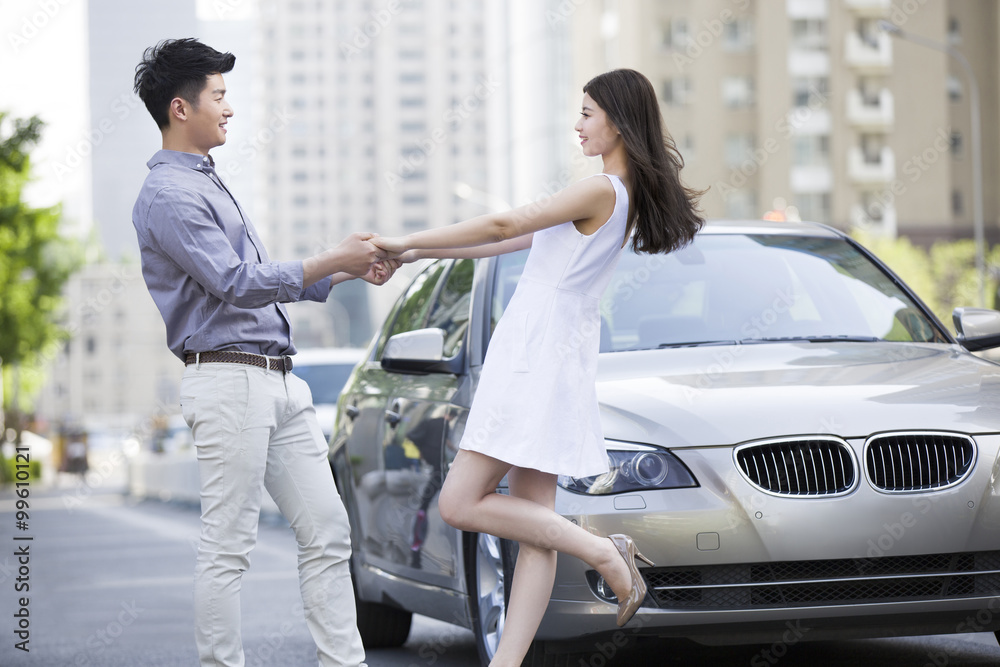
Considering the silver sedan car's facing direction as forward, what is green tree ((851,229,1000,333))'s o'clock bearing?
The green tree is roughly at 8 o'clock from the silver sedan car.

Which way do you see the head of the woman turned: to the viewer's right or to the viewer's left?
to the viewer's left

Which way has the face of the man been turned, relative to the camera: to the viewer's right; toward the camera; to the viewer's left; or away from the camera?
to the viewer's right

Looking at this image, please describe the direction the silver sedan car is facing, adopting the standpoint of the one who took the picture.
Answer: facing the viewer and to the right of the viewer

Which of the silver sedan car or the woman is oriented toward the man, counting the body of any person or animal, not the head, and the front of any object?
the woman

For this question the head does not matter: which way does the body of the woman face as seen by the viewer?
to the viewer's left

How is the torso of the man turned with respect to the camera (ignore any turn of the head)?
to the viewer's right

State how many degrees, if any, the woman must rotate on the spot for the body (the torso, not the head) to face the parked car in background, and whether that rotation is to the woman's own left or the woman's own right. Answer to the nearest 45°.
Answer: approximately 90° to the woman's own right

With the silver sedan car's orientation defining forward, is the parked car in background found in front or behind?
behind

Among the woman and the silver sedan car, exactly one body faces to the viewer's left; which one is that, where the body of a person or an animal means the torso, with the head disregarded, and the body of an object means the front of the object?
the woman

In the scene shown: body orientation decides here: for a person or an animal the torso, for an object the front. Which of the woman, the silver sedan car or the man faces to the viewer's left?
the woman

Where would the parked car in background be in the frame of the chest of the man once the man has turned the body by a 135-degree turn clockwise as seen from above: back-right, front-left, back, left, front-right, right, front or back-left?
back-right

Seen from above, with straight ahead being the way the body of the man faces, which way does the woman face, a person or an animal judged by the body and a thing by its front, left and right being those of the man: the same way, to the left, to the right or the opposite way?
the opposite way

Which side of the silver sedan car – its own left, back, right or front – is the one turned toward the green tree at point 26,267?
back
